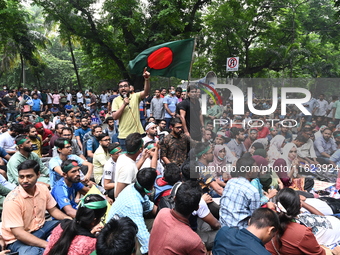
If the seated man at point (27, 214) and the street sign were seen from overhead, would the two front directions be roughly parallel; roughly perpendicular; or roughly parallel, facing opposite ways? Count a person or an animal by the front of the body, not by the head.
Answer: roughly perpendicular

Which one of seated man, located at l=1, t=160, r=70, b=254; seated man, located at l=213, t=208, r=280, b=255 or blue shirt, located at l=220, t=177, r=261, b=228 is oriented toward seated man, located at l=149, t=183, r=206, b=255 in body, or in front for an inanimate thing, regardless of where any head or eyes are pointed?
seated man, located at l=1, t=160, r=70, b=254

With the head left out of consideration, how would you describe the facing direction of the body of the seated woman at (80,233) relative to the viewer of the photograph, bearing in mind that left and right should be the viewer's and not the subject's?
facing away from the viewer and to the right of the viewer

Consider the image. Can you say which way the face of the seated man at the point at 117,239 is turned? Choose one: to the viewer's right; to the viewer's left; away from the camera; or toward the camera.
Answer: away from the camera

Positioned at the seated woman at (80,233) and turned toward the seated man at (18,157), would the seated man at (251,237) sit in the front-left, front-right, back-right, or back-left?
back-right

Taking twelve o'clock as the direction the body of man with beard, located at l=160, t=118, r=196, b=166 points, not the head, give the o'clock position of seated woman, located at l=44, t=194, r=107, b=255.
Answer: The seated woman is roughly at 2 o'clock from the man with beard.

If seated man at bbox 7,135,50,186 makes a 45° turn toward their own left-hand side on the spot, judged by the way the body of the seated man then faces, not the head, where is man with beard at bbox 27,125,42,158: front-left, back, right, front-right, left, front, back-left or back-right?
left

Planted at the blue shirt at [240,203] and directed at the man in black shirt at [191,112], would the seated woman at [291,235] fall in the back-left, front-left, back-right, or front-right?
back-right

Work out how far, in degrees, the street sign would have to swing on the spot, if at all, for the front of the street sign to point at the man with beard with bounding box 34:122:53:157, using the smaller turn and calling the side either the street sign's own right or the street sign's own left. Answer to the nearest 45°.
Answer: approximately 45° to the street sign's own right

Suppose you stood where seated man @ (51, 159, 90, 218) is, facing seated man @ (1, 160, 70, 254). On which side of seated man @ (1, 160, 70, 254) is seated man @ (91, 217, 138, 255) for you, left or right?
left

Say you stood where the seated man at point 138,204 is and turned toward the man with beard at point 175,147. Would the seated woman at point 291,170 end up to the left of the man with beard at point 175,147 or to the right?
right

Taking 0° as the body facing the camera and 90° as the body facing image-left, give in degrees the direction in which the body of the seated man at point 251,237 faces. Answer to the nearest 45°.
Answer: approximately 225°

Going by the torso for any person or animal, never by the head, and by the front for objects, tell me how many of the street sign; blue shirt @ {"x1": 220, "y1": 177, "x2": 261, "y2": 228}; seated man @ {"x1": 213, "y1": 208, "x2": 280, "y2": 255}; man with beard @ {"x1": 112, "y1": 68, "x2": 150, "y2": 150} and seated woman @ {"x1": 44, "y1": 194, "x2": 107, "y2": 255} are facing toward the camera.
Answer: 2
